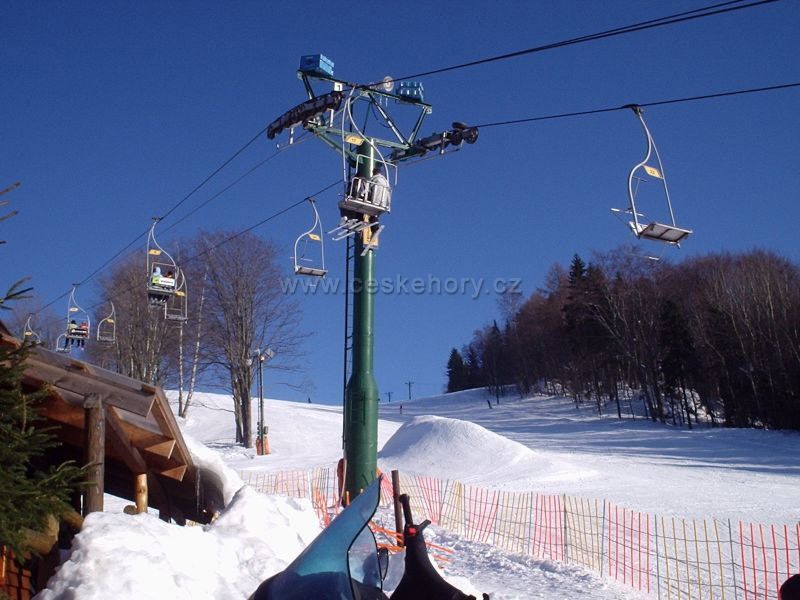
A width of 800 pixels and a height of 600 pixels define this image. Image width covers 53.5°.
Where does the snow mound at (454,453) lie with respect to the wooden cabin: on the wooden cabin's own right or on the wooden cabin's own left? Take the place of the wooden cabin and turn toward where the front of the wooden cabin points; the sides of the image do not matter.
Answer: on the wooden cabin's own left

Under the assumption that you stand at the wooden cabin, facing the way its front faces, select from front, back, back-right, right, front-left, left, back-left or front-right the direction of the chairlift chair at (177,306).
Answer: back-left

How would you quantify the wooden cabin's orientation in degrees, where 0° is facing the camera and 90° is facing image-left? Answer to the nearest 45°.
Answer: approximately 315°

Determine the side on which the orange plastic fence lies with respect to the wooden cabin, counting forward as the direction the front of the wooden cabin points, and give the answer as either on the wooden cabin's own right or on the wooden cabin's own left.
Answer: on the wooden cabin's own left

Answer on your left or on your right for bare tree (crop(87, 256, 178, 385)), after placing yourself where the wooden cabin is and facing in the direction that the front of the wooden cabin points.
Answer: on your left

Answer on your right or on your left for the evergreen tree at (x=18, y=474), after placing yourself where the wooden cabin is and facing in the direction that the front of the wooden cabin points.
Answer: on your right

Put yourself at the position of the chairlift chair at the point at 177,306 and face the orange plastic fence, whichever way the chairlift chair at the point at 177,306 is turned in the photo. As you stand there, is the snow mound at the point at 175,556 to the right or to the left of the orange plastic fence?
right

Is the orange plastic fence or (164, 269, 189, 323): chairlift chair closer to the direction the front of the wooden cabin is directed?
the orange plastic fence
